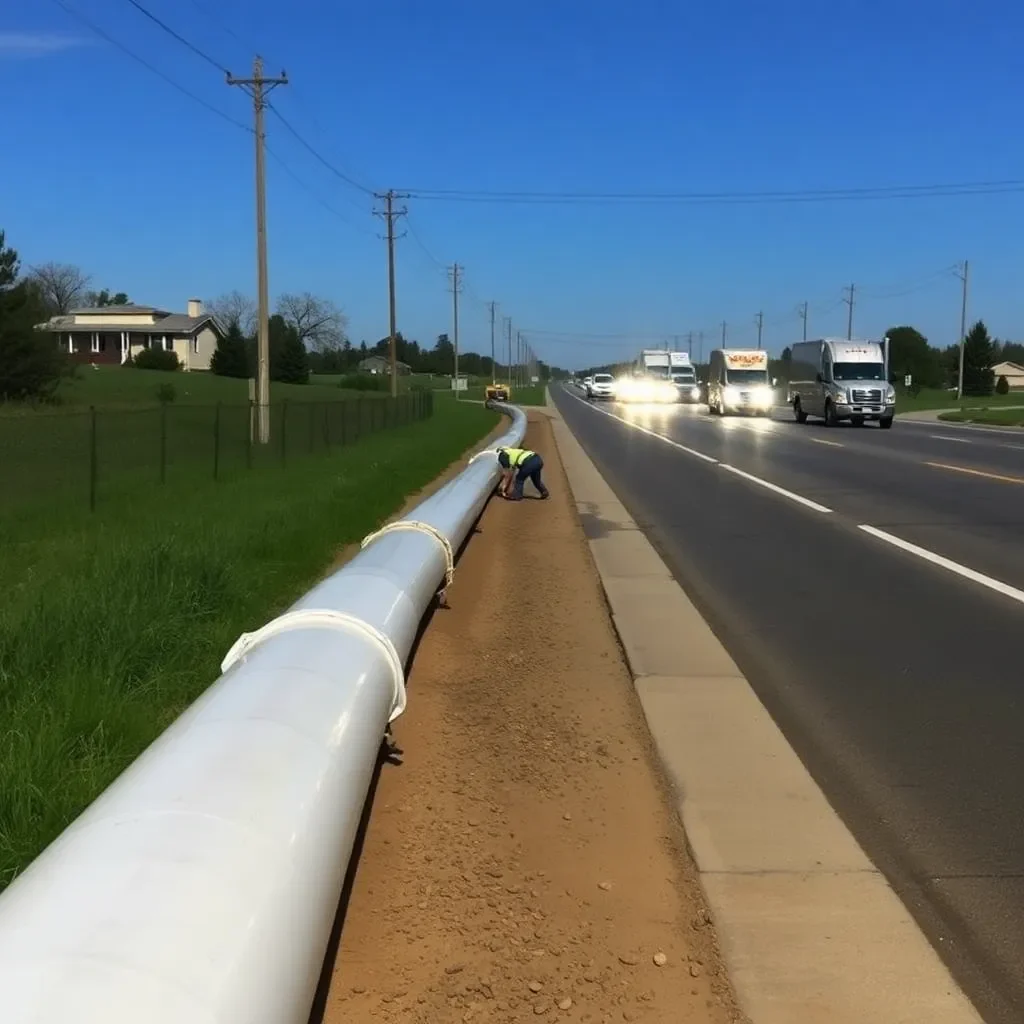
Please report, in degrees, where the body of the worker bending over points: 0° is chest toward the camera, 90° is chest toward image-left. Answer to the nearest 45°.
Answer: approximately 90°

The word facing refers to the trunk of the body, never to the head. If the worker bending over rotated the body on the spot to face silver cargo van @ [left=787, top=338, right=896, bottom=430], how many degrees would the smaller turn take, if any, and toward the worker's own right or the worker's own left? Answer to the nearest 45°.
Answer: approximately 135° to the worker's own right

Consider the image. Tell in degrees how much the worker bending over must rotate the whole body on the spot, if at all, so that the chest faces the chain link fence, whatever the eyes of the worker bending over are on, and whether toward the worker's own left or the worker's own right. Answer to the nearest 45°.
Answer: approximately 45° to the worker's own right

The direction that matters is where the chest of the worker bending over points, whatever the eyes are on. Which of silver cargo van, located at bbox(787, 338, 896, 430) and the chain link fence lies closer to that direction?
the chain link fence
